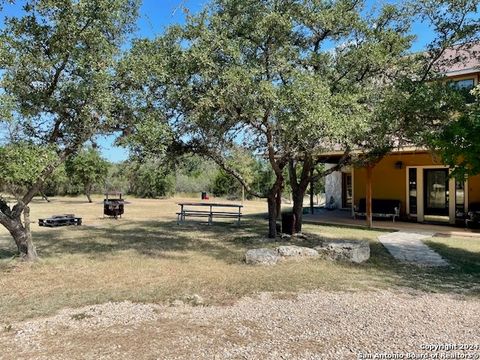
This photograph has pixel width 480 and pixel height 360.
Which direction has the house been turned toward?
toward the camera

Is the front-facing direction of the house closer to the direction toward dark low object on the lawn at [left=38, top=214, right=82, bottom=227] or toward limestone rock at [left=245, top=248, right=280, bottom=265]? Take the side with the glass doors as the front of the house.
the limestone rock

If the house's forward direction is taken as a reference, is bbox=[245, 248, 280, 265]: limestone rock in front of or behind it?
in front

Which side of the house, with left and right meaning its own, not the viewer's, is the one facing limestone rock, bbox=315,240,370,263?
front

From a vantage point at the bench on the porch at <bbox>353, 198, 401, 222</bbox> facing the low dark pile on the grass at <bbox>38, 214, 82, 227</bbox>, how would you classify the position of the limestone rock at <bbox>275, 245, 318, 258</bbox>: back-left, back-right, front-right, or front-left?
front-left

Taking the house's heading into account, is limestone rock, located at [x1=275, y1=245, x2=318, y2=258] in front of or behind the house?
in front

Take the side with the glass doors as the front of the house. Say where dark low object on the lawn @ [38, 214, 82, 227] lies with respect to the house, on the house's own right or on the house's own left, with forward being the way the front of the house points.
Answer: on the house's own right
